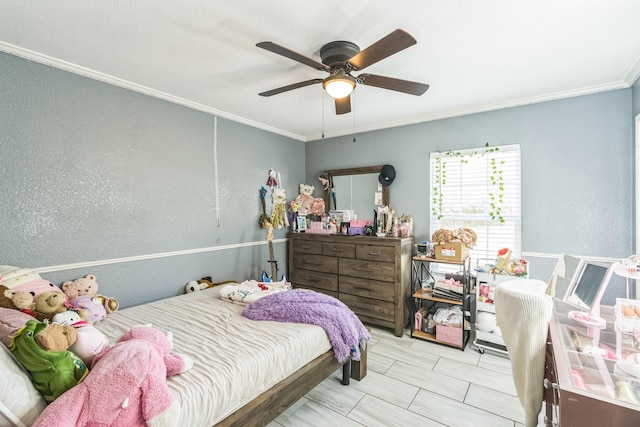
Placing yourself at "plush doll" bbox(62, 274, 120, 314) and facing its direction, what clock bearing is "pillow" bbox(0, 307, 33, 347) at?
The pillow is roughly at 2 o'clock from the plush doll.

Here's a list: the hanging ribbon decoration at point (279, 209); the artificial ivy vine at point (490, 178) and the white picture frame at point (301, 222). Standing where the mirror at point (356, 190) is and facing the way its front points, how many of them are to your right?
2

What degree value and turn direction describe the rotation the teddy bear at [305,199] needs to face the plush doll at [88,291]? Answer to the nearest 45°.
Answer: approximately 45° to its right

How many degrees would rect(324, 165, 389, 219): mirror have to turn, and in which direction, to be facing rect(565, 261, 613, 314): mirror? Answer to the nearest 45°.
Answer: approximately 45° to its left

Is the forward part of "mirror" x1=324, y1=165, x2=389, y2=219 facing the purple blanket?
yes

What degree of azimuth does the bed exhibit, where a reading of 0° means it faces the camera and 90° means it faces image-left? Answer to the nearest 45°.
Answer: approximately 225°

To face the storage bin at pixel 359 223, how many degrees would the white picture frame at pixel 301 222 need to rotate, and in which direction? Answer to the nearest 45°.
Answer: approximately 45° to its left

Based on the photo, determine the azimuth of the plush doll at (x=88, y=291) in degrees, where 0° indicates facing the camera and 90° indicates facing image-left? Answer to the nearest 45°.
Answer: approximately 315°

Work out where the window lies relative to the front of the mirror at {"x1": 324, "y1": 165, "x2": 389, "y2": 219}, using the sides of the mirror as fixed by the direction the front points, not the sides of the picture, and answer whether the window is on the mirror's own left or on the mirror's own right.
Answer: on the mirror's own left
